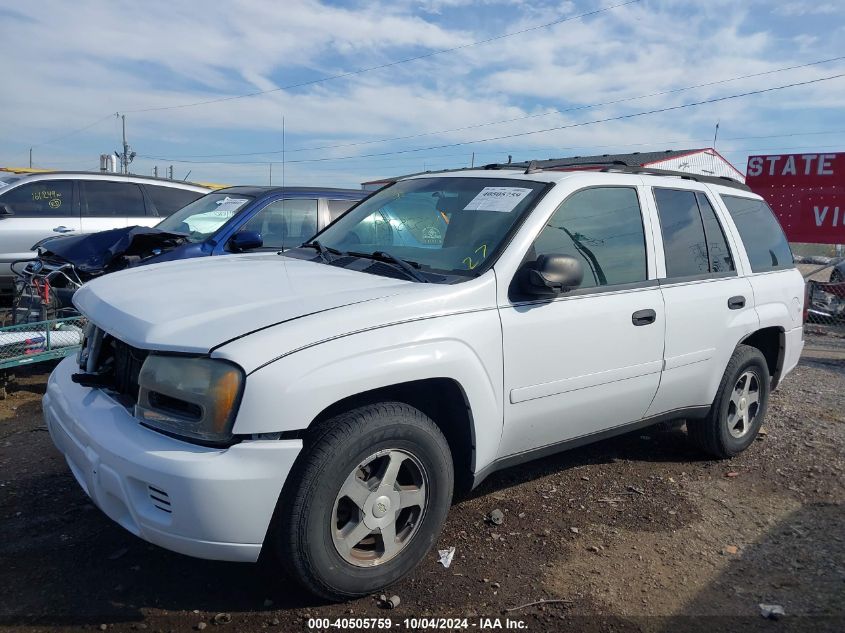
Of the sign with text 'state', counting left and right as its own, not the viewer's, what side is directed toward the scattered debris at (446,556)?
front

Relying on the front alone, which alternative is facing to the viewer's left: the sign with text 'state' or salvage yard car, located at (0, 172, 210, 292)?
the salvage yard car

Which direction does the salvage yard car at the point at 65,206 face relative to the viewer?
to the viewer's left

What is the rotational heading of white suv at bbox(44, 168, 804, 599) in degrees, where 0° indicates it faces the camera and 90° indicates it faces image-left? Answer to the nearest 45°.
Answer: approximately 45°

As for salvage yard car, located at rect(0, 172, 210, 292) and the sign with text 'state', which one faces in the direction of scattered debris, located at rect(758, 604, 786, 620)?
the sign with text 'state'

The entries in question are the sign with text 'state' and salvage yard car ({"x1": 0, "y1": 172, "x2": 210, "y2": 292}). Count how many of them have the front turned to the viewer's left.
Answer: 1

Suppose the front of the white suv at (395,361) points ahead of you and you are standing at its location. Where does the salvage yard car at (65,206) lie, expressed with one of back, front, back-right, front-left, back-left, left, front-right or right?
right

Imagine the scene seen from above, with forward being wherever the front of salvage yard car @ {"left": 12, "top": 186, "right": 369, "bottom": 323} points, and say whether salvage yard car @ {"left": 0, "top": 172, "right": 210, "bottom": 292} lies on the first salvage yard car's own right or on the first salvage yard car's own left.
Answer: on the first salvage yard car's own right

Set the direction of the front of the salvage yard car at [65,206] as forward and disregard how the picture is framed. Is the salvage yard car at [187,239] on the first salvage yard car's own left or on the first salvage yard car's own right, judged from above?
on the first salvage yard car's own left

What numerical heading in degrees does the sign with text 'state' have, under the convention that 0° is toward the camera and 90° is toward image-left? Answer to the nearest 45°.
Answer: approximately 0°

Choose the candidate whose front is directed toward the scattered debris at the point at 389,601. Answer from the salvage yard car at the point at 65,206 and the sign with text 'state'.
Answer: the sign with text 'state'

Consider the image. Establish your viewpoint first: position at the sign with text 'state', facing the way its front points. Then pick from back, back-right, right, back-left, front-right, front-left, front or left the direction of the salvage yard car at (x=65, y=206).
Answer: front-right
